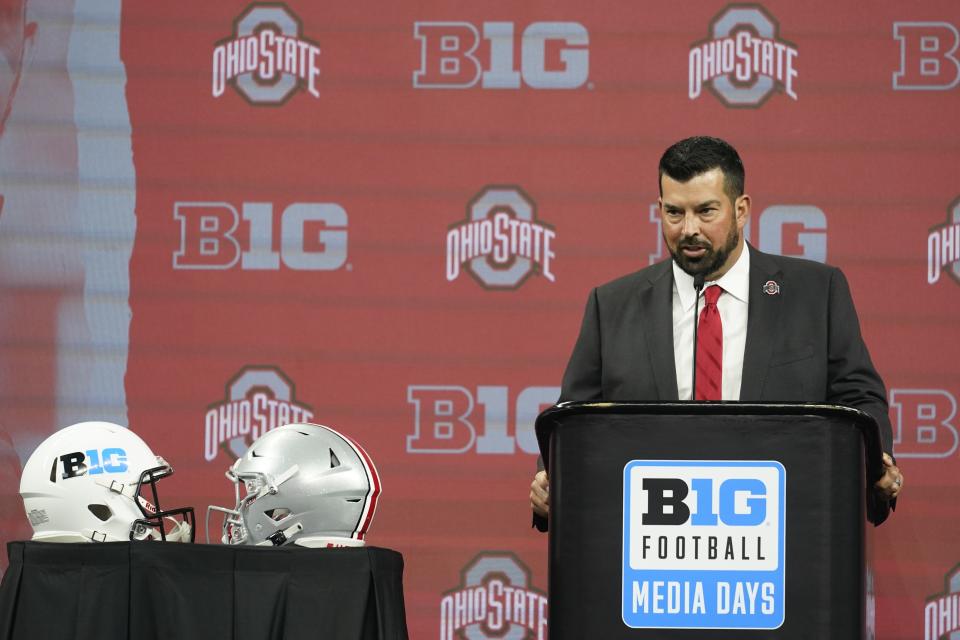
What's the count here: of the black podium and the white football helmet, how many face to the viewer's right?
1

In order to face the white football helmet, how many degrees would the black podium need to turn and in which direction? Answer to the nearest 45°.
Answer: approximately 135° to its right

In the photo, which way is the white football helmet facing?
to the viewer's right

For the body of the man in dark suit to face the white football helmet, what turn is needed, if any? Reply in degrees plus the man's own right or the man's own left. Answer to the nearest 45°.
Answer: approximately 90° to the man's own right

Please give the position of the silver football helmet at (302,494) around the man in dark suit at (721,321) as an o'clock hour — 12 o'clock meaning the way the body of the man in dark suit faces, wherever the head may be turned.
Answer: The silver football helmet is roughly at 3 o'clock from the man in dark suit.

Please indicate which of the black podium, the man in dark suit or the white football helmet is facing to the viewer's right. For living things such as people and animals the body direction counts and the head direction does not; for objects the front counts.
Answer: the white football helmet

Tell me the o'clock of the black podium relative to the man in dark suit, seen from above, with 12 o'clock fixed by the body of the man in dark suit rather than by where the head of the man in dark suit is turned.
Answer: The black podium is roughly at 12 o'clock from the man in dark suit.

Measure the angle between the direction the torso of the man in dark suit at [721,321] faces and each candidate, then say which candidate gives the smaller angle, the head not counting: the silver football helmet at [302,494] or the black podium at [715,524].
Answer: the black podium

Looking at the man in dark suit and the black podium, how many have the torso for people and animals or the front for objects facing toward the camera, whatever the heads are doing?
2

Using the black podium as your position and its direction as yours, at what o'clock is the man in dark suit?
The man in dark suit is roughly at 6 o'clock from the black podium.
